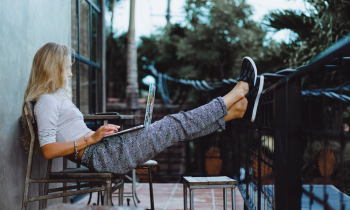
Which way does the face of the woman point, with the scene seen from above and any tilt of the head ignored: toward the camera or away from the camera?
away from the camera

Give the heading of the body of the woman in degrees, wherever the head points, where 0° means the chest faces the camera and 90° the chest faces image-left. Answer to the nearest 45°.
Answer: approximately 270°
